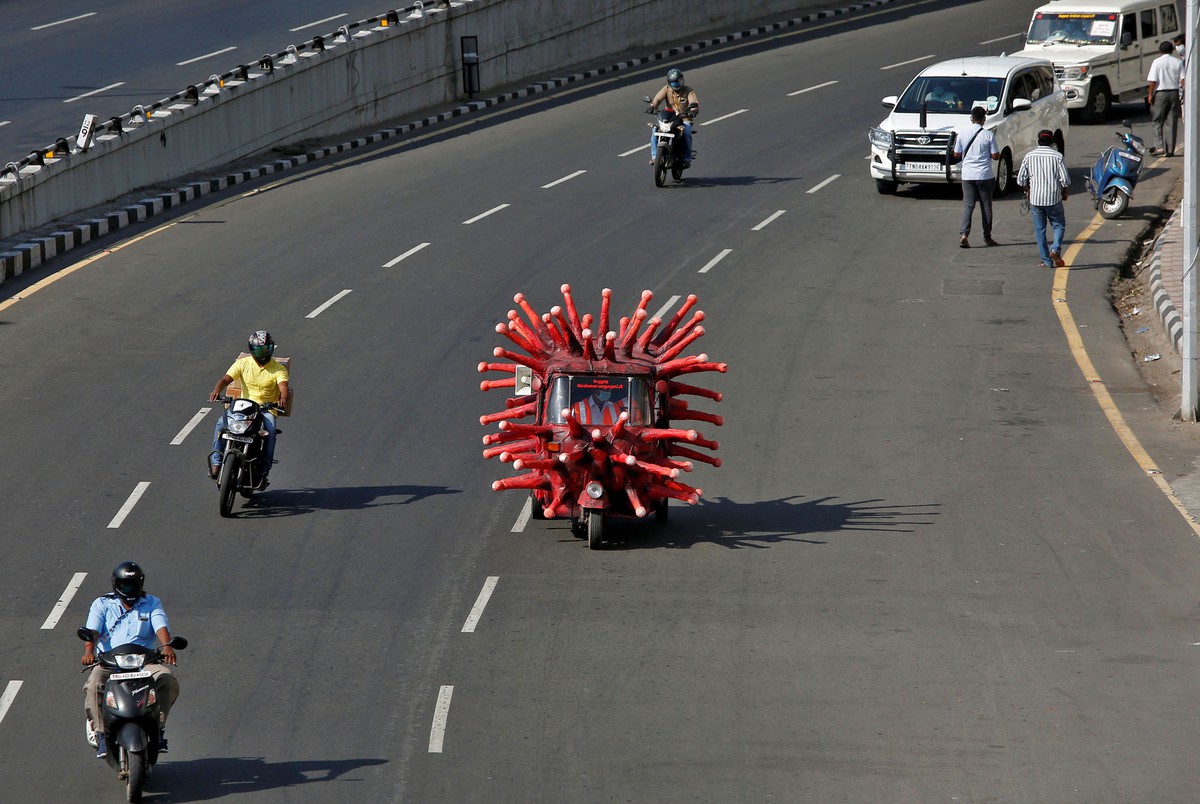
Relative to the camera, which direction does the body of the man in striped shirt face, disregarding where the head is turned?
away from the camera

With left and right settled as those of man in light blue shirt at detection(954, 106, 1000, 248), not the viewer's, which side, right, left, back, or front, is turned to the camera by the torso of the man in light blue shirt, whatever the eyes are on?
back

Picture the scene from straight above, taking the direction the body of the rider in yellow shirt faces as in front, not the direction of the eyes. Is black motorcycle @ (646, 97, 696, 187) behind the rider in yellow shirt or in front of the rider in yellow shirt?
behind

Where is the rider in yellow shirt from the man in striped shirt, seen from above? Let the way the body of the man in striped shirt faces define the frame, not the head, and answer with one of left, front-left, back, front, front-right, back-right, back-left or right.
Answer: back-left

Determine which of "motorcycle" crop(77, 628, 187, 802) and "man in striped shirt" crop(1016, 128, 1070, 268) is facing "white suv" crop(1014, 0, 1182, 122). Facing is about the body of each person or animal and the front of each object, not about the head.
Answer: the man in striped shirt

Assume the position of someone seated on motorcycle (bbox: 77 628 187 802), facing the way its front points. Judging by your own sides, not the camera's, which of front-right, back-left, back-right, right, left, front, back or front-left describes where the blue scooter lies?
back-left

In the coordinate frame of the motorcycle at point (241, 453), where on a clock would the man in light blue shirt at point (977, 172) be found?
The man in light blue shirt is roughly at 8 o'clock from the motorcycle.

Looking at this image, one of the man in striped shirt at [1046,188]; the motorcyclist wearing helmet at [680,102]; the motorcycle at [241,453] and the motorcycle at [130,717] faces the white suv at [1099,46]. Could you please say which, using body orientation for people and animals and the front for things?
the man in striped shirt

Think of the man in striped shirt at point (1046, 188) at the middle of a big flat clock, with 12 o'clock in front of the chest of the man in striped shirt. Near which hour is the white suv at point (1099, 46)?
The white suv is roughly at 12 o'clock from the man in striped shirt.

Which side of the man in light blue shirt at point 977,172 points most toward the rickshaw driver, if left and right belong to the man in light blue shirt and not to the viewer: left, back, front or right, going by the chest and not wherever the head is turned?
back

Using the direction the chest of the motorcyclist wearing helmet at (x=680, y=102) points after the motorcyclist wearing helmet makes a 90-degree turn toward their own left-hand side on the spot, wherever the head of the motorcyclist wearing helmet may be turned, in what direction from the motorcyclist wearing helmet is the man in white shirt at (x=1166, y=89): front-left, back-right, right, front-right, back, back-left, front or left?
front

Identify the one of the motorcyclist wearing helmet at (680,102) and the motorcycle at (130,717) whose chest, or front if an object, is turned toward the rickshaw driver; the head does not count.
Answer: the motorcyclist wearing helmet

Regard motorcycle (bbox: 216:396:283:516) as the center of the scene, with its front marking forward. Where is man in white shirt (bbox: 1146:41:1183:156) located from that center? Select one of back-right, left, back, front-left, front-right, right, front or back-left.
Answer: back-left
